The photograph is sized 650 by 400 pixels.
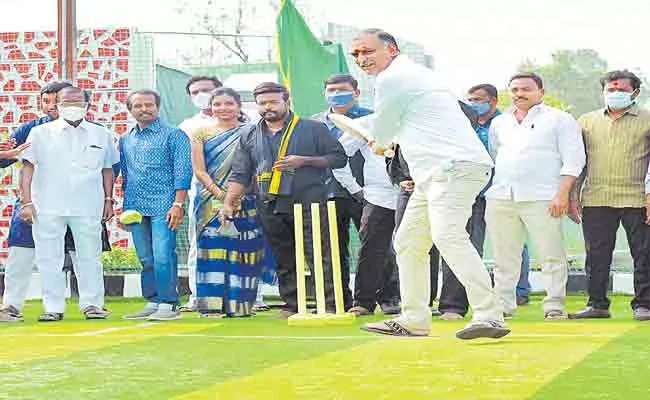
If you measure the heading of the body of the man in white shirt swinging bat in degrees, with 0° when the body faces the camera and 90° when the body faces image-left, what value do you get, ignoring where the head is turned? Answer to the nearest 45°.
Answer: approximately 90°

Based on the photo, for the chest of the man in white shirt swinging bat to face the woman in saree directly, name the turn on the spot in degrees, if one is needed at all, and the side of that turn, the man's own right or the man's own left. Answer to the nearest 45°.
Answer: approximately 45° to the man's own right

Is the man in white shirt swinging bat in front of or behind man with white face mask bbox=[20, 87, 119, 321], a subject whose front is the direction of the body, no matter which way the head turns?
in front

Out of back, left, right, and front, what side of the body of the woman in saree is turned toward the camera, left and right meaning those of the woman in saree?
front

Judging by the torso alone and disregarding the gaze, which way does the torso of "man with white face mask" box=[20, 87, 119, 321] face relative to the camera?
toward the camera

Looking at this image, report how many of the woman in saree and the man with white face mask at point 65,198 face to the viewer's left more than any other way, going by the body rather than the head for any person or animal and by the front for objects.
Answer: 0
